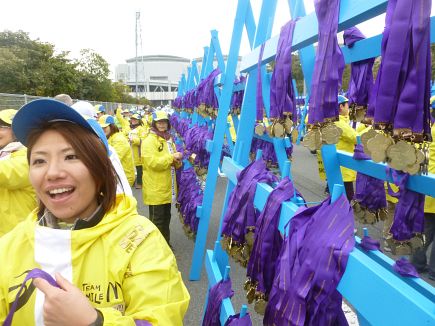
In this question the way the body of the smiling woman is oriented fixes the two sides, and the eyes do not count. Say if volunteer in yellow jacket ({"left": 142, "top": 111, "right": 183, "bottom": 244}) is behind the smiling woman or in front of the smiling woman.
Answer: behind

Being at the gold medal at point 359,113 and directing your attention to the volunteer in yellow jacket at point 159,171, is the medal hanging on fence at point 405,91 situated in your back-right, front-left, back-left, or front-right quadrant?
back-left

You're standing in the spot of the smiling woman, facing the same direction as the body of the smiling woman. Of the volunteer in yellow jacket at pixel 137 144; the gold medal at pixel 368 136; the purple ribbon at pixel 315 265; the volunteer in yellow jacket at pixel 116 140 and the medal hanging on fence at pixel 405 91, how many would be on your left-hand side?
3

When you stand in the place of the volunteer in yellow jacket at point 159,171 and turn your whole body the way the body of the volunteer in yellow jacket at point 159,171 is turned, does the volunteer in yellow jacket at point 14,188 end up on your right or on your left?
on your right

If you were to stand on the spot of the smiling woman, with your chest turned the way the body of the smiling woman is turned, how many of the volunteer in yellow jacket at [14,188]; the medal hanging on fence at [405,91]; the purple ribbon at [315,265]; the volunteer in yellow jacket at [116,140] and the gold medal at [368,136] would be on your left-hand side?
3

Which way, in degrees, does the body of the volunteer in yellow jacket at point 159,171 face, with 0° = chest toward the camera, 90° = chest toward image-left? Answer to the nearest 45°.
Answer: approximately 315°

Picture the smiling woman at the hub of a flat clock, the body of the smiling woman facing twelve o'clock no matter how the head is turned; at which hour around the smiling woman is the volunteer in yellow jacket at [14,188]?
The volunteer in yellow jacket is roughly at 4 o'clock from the smiling woman.
